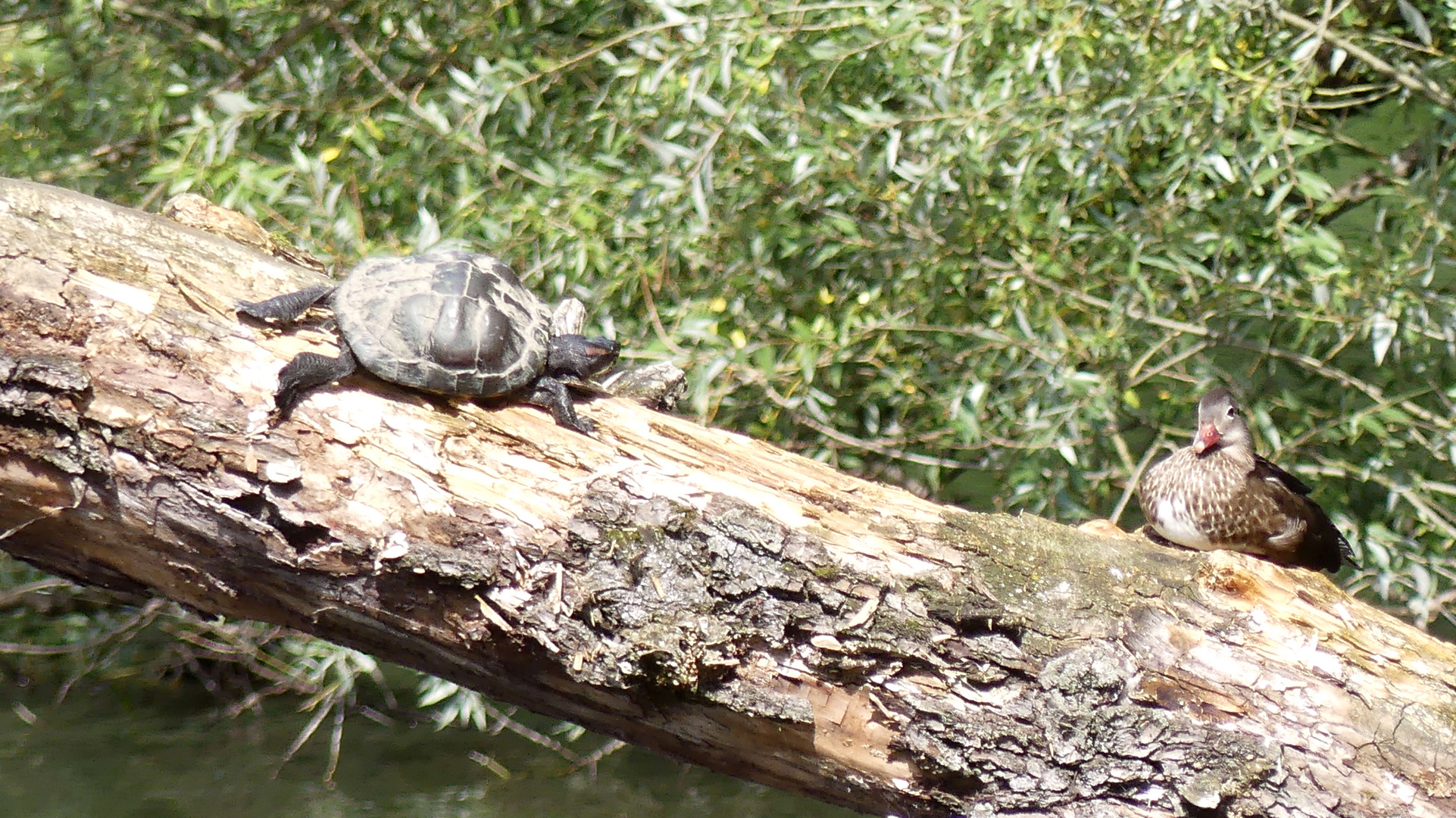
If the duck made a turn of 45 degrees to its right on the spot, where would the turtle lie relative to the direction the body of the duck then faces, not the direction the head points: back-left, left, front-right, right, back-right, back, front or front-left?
front-left

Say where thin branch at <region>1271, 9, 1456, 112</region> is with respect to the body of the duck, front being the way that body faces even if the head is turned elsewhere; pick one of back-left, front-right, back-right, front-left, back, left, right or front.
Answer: back-right

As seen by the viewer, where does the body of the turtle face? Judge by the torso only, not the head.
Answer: to the viewer's right

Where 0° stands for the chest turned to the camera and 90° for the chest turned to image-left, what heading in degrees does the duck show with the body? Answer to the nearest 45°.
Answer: approximately 45°
